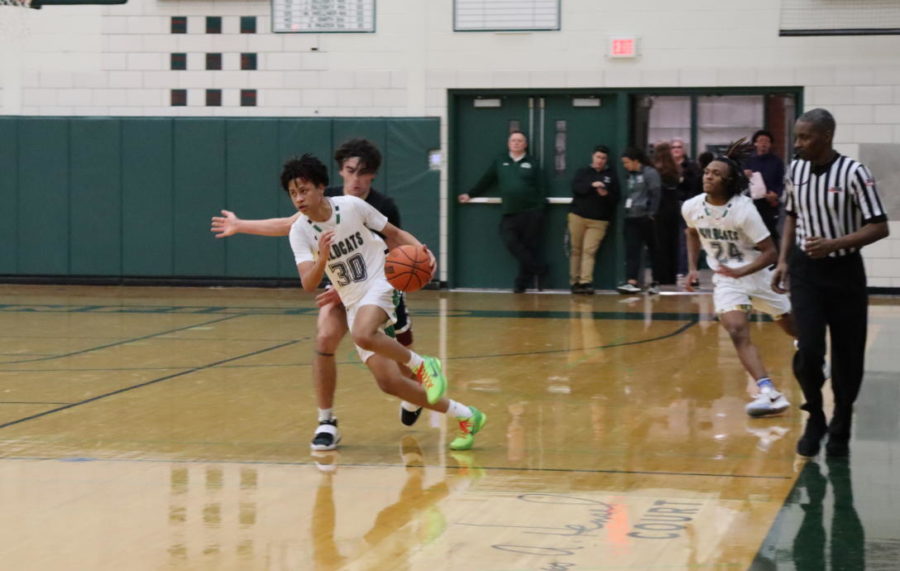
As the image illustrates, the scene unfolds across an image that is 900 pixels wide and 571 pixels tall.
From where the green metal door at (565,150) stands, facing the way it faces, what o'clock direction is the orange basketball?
The orange basketball is roughly at 12 o'clock from the green metal door.

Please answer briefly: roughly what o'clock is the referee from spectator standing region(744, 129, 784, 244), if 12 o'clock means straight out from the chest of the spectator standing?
The referee is roughly at 12 o'clock from the spectator standing.

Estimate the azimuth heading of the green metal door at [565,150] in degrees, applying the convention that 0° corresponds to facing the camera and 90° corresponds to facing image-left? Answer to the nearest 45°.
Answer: approximately 0°

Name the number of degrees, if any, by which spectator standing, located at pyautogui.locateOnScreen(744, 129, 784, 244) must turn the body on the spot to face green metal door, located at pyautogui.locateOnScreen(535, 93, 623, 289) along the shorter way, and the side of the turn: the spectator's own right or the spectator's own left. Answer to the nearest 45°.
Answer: approximately 135° to the spectator's own right

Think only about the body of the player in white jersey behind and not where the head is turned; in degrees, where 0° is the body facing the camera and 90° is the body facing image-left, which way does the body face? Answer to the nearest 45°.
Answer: approximately 45°

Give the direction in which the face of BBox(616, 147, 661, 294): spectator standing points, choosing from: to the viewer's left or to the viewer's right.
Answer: to the viewer's left

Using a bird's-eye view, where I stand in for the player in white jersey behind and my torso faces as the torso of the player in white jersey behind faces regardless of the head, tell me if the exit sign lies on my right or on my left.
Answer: on my right

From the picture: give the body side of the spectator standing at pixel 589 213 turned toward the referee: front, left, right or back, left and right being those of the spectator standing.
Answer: front
